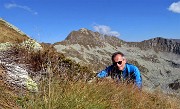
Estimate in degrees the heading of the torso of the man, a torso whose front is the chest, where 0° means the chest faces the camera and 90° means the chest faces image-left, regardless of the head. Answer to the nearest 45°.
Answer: approximately 0°
